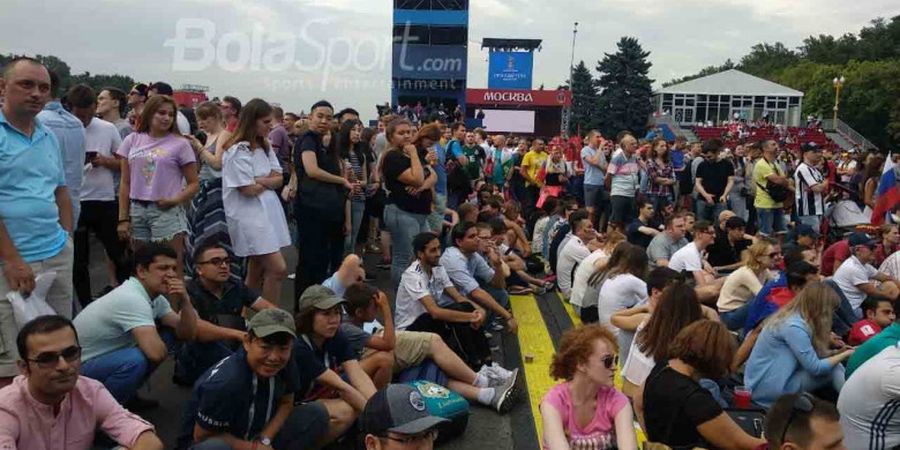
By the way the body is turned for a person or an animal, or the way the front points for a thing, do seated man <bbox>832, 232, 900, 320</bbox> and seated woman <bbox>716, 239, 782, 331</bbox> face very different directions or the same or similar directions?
same or similar directions

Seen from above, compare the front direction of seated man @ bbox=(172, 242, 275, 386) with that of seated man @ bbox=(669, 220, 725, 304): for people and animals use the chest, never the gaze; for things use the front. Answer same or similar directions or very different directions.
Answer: same or similar directions

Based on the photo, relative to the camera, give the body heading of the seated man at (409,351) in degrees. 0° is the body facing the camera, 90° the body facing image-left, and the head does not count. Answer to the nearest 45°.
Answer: approximately 270°

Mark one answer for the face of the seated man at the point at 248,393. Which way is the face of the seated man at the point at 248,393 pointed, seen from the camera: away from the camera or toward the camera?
toward the camera

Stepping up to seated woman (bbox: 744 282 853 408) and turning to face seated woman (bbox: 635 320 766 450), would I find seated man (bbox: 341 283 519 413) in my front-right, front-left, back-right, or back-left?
front-right

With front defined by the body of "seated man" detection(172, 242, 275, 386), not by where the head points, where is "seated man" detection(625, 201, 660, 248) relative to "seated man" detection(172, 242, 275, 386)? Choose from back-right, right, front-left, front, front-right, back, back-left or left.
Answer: left

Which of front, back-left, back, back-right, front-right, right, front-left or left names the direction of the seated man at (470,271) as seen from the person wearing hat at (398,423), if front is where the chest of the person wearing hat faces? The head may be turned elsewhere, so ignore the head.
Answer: back-left

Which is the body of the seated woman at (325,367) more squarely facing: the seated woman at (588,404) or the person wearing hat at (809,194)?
the seated woman

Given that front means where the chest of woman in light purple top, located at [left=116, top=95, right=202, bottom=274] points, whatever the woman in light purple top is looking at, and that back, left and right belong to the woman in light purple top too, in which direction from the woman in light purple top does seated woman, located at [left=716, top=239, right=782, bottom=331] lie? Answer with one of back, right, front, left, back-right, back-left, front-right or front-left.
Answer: left

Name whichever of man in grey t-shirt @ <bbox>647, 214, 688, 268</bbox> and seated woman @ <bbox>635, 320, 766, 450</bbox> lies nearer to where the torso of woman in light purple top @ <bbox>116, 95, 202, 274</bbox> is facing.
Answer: the seated woman
